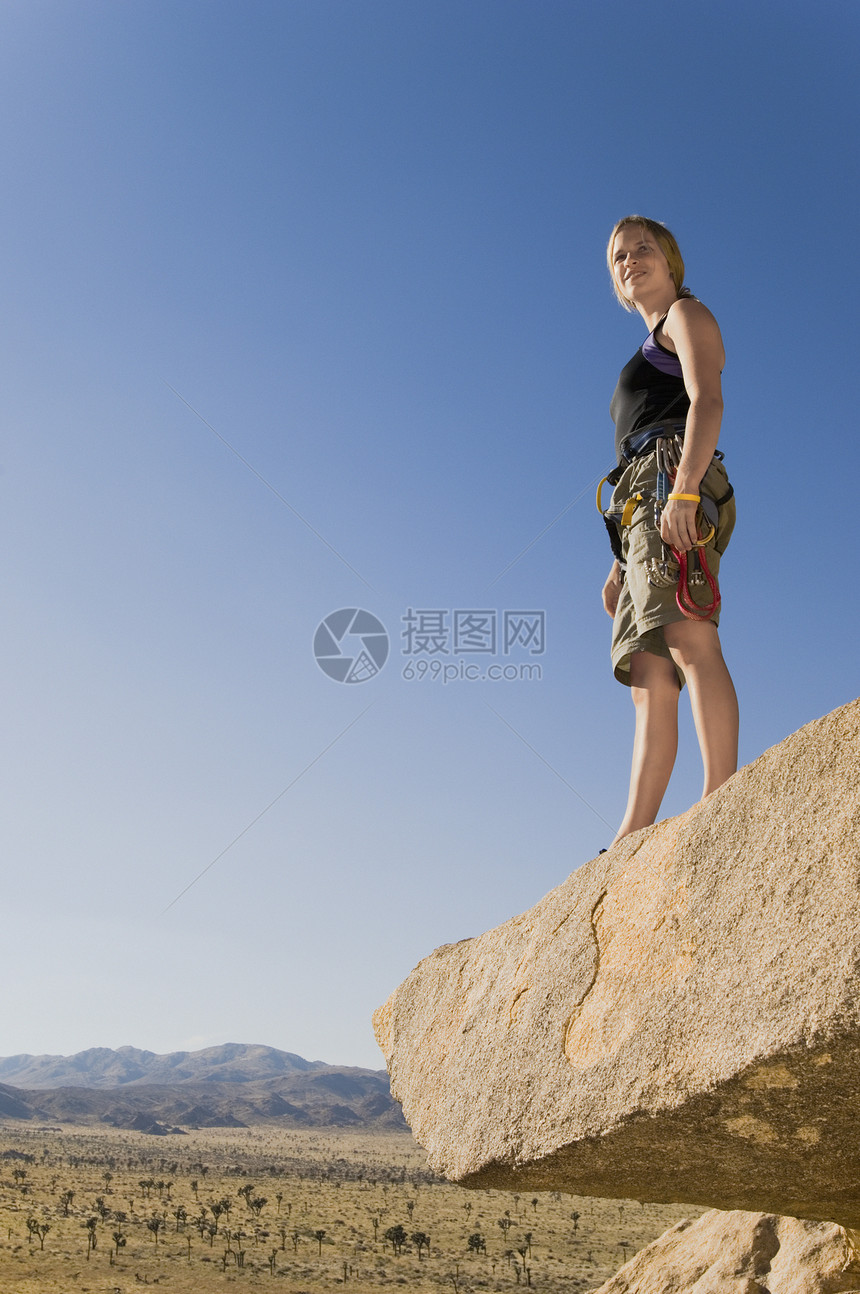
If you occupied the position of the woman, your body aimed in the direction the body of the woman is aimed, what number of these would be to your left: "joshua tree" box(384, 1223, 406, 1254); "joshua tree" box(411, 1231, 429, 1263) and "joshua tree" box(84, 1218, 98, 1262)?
0

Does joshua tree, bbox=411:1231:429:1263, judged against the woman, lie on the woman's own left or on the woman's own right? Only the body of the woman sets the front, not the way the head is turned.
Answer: on the woman's own right

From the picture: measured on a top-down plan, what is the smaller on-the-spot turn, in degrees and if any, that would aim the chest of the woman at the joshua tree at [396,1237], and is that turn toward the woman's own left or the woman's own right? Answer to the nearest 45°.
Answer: approximately 135° to the woman's own right

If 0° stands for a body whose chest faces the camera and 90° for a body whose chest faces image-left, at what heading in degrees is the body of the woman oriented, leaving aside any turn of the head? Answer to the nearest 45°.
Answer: approximately 45°

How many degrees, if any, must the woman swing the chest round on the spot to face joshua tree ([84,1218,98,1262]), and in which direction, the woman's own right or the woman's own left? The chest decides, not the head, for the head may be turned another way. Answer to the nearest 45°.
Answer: approximately 90° to the woman's own right

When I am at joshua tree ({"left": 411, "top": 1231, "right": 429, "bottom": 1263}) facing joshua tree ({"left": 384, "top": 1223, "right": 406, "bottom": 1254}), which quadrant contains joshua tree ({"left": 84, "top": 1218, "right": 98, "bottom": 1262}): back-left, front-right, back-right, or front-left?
front-left

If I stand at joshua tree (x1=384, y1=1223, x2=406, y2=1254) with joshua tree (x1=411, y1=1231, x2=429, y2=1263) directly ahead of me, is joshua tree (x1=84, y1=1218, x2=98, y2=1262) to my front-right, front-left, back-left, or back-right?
back-right

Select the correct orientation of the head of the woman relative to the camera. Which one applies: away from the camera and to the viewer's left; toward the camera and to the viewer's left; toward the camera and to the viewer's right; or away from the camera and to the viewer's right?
toward the camera and to the viewer's left
